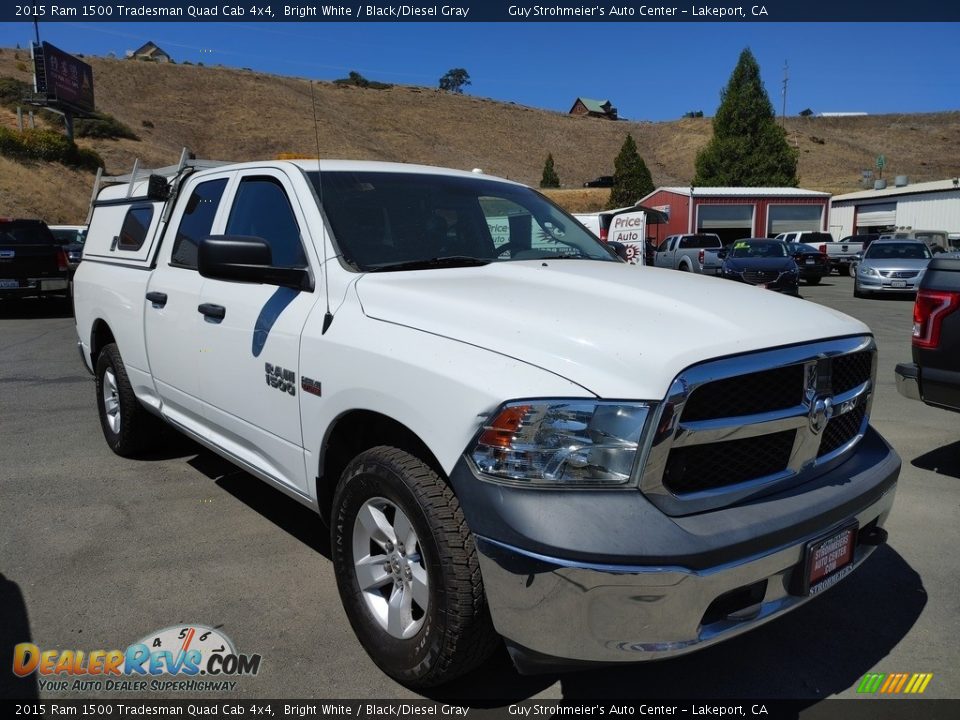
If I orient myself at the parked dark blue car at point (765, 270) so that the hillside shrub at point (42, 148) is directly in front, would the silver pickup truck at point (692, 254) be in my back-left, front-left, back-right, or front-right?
front-right

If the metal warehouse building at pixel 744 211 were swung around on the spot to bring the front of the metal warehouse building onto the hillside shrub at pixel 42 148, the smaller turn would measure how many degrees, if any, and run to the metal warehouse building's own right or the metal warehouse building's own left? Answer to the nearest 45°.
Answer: approximately 90° to the metal warehouse building's own right

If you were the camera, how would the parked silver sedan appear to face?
facing the viewer

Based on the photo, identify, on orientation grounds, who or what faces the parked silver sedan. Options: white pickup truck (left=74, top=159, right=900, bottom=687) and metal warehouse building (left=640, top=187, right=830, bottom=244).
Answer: the metal warehouse building

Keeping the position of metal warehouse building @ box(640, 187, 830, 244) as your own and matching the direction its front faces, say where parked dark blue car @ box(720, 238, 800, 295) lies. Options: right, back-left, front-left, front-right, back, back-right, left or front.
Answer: front

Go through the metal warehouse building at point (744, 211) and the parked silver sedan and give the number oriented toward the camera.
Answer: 2

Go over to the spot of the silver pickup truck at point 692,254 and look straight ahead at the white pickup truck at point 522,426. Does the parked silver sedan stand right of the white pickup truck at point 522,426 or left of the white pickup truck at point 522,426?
left

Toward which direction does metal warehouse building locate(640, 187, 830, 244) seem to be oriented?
toward the camera

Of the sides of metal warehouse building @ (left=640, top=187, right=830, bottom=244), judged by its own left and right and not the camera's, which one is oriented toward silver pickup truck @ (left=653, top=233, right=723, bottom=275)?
front

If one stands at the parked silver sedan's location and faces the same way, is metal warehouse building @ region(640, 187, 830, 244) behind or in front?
behind

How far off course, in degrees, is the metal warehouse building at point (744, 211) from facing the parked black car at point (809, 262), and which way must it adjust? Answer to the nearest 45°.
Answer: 0° — it already faces it

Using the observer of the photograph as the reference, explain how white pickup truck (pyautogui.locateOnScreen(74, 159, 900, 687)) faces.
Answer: facing the viewer and to the right of the viewer

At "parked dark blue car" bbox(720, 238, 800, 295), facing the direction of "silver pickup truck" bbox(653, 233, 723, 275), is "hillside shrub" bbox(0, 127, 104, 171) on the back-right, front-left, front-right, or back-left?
front-left

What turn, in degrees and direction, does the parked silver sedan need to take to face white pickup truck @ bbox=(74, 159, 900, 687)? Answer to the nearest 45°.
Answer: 0° — it already faces it

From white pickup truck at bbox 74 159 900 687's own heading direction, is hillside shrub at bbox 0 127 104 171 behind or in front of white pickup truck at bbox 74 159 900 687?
behind
